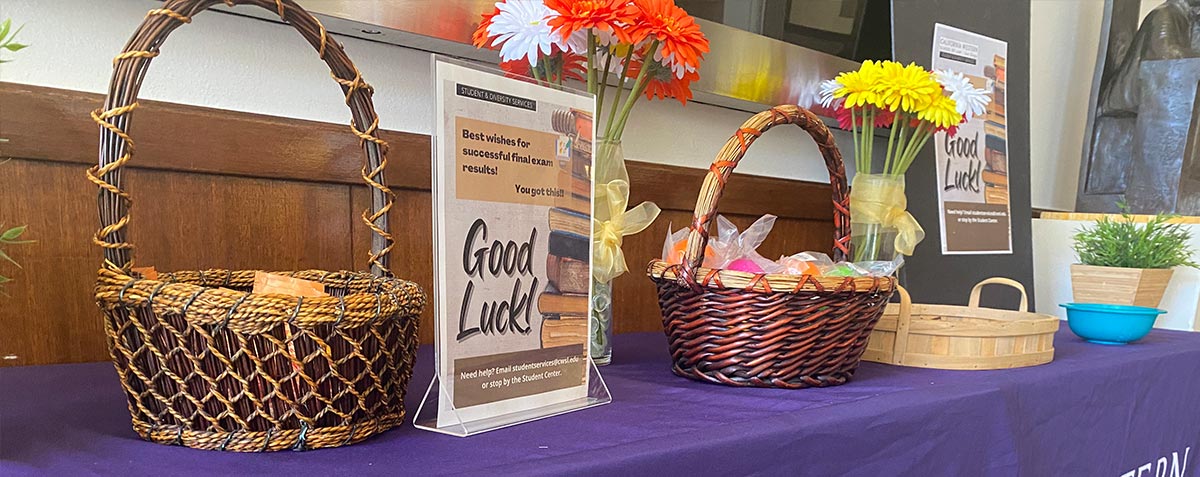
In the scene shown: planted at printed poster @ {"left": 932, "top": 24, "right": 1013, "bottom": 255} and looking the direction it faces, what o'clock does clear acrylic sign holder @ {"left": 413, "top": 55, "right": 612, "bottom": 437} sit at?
The clear acrylic sign holder is roughly at 2 o'clock from the printed poster.

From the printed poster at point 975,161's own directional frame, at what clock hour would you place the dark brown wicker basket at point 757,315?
The dark brown wicker basket is roughly at 2 o'clock from the printed poster.

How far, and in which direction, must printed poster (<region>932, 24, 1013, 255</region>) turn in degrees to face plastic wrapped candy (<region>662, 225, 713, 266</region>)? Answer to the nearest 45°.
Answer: approximately 45° to its right

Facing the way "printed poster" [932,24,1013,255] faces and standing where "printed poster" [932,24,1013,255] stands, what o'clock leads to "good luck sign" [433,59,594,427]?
The good luck sign is roughly at 2 o'clock from the printed poster.

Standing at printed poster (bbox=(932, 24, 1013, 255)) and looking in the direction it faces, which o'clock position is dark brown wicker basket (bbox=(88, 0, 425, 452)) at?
The dark brown wicker basket is roughly at 2 o'clock from the printed poster.

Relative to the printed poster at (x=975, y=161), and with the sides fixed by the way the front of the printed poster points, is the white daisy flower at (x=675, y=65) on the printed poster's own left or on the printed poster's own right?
on the printed poster's own right

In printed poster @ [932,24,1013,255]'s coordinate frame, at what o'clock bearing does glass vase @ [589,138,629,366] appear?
The glass vase is roughly at 2 o'clock from the printed poster.

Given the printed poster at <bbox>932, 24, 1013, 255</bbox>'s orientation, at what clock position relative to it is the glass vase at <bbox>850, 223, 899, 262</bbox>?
The glass vase is roughly at 2 o'clock from the printed poster.

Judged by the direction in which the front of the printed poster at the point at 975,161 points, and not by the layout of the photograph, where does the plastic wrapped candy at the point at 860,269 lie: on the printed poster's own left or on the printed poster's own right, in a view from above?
on the printed poster's own right

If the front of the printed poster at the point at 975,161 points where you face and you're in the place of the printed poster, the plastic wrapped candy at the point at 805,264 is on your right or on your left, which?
on your right

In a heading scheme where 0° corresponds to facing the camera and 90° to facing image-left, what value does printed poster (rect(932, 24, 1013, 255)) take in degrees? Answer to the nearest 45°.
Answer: approximately 315°
